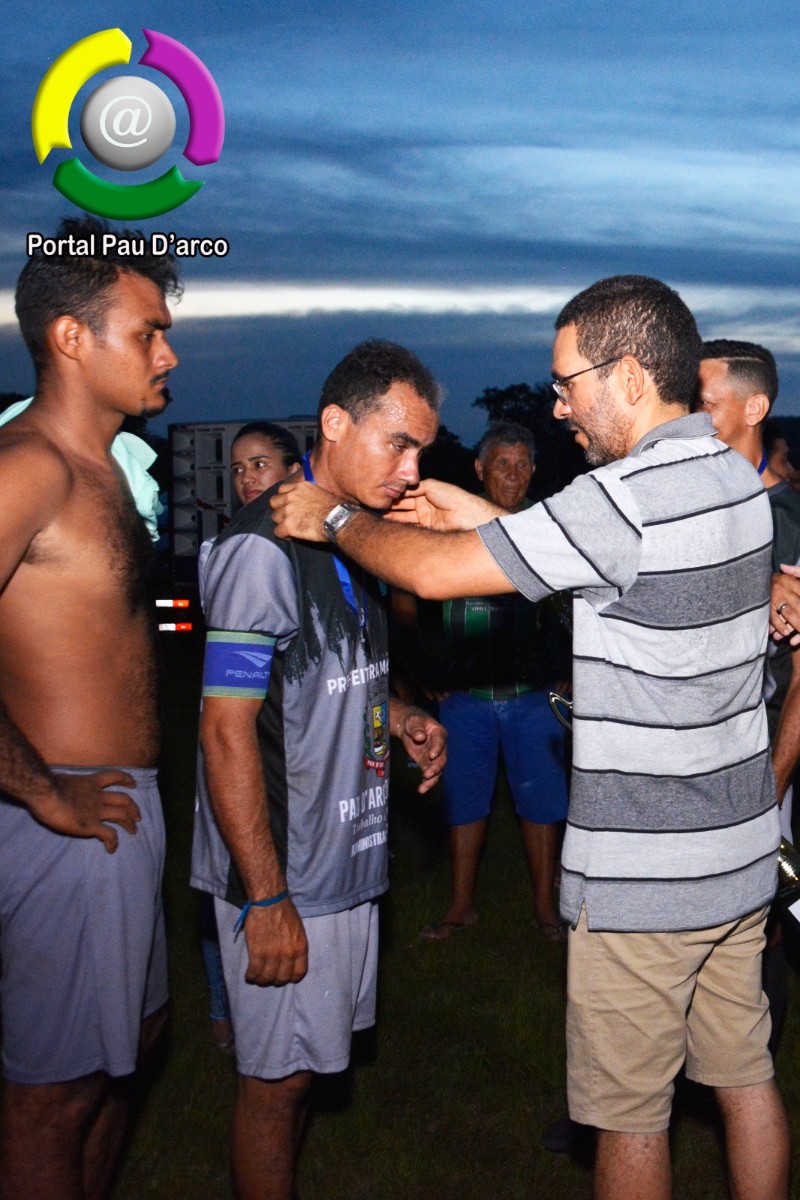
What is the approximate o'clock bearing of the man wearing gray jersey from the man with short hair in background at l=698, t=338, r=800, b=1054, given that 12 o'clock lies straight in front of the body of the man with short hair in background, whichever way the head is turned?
The man wearing gray jersey is roughly at 10 o'clock from the man with short hair in background.

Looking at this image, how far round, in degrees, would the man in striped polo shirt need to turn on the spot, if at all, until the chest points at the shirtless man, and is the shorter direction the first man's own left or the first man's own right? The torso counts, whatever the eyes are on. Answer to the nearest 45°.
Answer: approximately 45° to the first man's own left

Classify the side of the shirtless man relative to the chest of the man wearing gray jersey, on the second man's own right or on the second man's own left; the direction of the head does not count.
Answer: on the second man's own right

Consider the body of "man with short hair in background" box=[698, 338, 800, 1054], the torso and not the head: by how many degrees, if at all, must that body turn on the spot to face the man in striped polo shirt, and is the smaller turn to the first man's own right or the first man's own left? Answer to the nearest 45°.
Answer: approximately 90° to the first man's own left

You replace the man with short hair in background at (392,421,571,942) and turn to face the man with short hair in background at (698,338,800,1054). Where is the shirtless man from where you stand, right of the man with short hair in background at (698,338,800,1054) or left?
right

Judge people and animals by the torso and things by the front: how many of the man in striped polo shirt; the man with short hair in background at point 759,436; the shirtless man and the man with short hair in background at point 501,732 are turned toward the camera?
1

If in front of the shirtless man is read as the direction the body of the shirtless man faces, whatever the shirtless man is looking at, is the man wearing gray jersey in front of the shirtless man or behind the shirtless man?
in front

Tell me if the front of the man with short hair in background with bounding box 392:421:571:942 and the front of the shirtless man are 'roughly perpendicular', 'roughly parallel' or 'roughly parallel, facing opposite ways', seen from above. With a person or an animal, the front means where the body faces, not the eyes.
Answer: roughly perpendicular

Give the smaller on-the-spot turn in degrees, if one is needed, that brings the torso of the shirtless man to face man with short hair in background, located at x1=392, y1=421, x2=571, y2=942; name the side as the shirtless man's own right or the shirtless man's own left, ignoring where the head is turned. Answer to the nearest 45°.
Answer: approximately 45° to the shirtless man's own left

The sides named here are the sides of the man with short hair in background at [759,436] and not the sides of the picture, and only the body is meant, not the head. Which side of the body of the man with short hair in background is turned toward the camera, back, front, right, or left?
left

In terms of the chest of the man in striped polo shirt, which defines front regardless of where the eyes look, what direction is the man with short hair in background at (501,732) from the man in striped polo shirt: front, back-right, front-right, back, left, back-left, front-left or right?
front-right

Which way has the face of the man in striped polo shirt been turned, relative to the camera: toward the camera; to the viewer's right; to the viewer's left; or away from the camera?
to the viewer's left

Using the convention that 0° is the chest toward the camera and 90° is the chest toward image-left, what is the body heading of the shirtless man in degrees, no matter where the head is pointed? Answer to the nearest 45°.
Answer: approximately 270°

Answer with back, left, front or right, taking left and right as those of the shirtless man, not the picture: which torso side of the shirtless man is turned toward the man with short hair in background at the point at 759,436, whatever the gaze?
front

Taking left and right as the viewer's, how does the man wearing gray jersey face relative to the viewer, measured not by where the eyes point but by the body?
facing the viewer and to the right of the viewer
